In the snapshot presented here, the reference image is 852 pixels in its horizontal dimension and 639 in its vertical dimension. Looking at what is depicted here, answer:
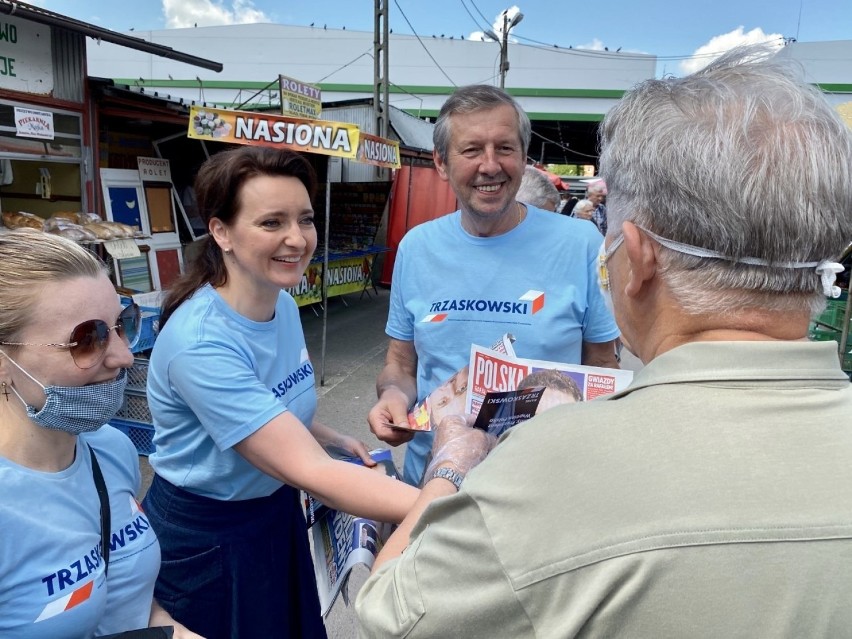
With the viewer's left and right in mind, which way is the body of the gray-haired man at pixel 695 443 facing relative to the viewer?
facing away from the viewer and to the left of the viewer

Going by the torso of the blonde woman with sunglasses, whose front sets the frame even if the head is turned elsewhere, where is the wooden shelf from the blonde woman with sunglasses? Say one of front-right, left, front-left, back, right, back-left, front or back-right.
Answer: back-left

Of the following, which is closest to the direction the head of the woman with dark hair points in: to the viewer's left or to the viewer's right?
to the viewer's right

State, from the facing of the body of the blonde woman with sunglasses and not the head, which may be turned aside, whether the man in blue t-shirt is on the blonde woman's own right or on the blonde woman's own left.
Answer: on the blonde woman's own left

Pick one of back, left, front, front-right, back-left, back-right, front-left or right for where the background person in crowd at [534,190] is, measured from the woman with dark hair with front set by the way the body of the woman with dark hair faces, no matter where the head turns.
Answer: left

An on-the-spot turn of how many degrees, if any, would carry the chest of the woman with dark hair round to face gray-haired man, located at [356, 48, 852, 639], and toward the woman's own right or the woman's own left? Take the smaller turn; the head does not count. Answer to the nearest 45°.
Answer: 0° — they already face them

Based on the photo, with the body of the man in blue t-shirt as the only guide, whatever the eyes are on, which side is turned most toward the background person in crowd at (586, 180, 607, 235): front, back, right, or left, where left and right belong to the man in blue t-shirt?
back

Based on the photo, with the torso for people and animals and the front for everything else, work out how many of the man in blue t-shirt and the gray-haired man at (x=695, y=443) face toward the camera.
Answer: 1

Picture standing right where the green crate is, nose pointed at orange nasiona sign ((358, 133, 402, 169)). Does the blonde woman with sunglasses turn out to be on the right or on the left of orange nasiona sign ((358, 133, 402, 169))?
left

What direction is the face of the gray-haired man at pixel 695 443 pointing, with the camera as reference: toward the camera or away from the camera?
away from the camera

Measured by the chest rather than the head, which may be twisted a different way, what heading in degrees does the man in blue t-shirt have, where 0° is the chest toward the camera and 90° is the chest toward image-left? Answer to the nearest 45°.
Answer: approximately 0°

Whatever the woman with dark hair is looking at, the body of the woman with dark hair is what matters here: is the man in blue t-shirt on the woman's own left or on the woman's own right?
on the woman's own left
